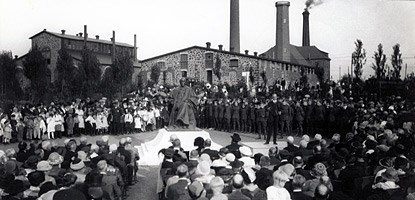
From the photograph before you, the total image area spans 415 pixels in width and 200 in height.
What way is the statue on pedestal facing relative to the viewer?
toward the camera

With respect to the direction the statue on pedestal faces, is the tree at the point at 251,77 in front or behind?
behind

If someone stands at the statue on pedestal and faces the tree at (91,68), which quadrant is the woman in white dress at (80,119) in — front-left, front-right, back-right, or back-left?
front-left

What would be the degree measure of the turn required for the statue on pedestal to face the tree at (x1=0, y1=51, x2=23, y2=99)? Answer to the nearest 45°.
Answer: approximately 135° to its right

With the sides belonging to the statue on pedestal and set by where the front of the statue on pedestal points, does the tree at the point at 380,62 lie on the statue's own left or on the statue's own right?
on the statue's own left

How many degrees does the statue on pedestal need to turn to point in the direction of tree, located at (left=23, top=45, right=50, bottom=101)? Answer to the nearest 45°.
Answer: approximately 135° to its right

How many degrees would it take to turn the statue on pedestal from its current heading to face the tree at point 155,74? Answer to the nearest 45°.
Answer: approximately 180°

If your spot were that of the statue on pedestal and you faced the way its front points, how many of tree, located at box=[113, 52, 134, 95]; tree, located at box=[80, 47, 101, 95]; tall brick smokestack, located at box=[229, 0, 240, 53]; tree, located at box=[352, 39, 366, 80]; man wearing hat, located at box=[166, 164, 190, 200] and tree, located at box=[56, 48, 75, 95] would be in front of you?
1

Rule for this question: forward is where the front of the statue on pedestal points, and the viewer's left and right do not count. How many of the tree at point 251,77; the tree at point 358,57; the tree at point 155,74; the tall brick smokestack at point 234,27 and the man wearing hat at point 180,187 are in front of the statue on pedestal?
1

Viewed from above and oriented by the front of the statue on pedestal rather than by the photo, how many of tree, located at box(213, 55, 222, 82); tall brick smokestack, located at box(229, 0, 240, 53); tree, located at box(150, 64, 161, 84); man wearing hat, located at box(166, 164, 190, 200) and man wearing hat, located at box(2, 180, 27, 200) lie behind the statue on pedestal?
3

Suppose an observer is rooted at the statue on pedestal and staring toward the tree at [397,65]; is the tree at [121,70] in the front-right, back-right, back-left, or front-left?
front-left

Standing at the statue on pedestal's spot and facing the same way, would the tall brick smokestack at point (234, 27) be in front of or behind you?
behind

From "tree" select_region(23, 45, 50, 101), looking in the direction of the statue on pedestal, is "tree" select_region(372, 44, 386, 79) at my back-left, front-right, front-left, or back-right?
front-left

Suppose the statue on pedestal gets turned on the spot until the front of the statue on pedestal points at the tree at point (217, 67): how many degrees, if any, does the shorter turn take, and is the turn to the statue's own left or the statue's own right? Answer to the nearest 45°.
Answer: approximately 180°
